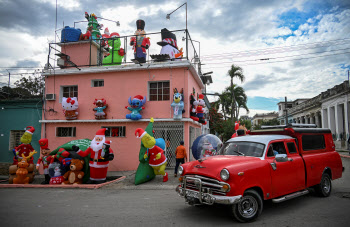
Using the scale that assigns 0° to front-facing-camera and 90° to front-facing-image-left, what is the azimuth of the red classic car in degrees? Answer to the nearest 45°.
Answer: approximately 45°

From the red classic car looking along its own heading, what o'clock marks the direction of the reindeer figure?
The reindeer figure is roughly at 2 o'clock from the red classic car.

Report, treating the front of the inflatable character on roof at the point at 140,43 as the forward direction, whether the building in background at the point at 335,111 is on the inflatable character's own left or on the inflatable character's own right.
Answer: on the inflatable character's own left

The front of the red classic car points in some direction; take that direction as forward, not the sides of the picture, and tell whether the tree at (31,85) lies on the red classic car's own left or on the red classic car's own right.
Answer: on the red classic car's own right

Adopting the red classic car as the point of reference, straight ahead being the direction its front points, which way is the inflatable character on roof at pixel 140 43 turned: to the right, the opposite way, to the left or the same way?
to the left

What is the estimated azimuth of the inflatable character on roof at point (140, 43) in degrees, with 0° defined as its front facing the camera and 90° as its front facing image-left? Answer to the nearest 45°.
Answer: approximately 0°
